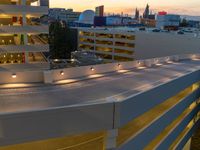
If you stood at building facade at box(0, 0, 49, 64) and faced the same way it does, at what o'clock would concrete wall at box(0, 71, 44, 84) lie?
The concrete wall is roughly at 12 o'clock from the building facade.

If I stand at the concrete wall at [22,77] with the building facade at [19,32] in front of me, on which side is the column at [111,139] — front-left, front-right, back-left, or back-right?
back-right

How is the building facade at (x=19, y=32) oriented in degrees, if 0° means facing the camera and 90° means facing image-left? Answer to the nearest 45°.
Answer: approximately 0°

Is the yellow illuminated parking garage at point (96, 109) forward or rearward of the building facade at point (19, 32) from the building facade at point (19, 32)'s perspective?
forward

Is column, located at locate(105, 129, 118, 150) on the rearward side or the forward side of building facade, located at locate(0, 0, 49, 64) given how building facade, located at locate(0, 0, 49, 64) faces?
on the forward side
